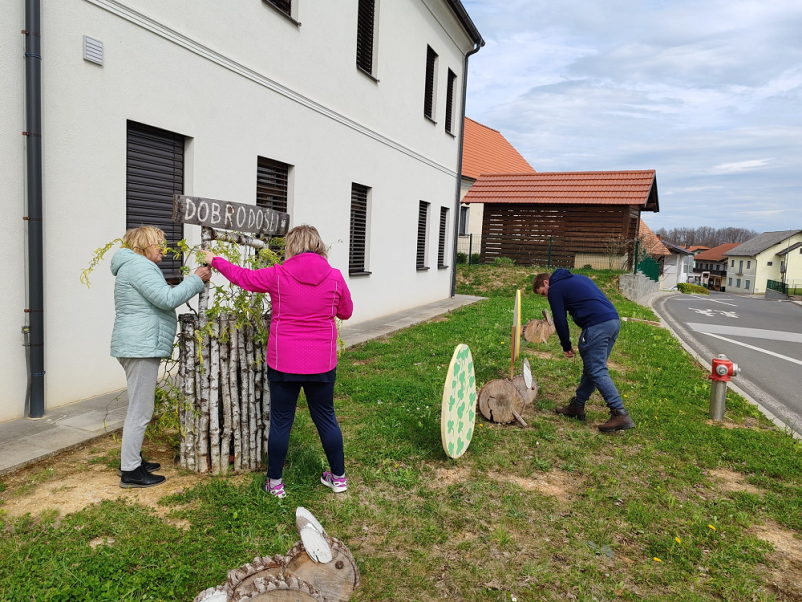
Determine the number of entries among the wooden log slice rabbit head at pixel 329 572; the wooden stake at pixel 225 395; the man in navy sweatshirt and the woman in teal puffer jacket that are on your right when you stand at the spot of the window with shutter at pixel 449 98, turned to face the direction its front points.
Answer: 4

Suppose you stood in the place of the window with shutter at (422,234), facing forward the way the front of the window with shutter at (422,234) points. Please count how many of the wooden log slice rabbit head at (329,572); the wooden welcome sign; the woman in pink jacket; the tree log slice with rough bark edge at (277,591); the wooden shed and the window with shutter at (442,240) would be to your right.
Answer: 4

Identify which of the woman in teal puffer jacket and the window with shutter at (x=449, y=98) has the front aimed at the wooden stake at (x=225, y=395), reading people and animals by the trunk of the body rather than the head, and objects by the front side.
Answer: the woman in teal puffer jacket

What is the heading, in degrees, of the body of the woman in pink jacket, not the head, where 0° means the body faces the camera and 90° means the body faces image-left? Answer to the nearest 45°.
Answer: approximately 180°

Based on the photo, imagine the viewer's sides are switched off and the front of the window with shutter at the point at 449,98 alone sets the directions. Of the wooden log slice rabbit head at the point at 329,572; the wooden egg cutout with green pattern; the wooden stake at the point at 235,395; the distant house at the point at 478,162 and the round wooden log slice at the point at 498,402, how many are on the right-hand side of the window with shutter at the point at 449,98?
4

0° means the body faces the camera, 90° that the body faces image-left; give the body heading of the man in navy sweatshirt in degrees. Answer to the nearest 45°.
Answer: approximately 90°

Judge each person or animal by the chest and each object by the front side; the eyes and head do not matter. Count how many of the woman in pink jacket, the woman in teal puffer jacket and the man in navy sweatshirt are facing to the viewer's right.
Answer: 1

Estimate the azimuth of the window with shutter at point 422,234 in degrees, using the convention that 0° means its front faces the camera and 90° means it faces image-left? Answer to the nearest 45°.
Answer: approximately 270°

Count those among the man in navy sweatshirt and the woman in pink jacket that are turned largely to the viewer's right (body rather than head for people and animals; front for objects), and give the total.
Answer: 0

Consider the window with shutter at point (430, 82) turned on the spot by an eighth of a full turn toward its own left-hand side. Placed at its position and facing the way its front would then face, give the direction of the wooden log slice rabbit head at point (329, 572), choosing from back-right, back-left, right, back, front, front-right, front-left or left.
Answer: back-right

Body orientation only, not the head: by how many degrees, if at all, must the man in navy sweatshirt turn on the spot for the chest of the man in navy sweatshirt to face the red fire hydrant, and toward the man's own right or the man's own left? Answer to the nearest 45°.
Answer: approximately 135° to the man's own right

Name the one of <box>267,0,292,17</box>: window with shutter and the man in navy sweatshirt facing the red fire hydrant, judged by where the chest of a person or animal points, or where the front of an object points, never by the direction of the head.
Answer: the window with shutter

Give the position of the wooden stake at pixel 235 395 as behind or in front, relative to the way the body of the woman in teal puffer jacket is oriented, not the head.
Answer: in front

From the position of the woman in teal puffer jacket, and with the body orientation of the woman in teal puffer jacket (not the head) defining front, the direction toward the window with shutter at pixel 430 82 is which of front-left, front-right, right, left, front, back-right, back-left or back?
front-left

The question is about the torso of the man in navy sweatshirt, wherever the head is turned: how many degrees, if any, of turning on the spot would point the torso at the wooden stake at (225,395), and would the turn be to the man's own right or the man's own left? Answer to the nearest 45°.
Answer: approximately 45° to the man's own left

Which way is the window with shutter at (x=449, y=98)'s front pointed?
to the viewer's right

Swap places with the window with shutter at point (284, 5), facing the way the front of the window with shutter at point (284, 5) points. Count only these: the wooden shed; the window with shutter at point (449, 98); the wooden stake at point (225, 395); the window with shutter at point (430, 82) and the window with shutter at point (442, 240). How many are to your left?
4

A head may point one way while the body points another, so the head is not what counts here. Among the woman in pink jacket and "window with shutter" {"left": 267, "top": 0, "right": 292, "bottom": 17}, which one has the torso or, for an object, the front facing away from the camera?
the woman in pink jacket

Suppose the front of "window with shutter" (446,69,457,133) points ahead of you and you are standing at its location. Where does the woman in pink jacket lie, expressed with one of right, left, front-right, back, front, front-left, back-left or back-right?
right

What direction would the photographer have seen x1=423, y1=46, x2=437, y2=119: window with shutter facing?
facing to the right of the viewer

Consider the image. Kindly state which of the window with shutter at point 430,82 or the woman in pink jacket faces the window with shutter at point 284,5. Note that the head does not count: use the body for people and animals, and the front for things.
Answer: the woman in pink jacket
